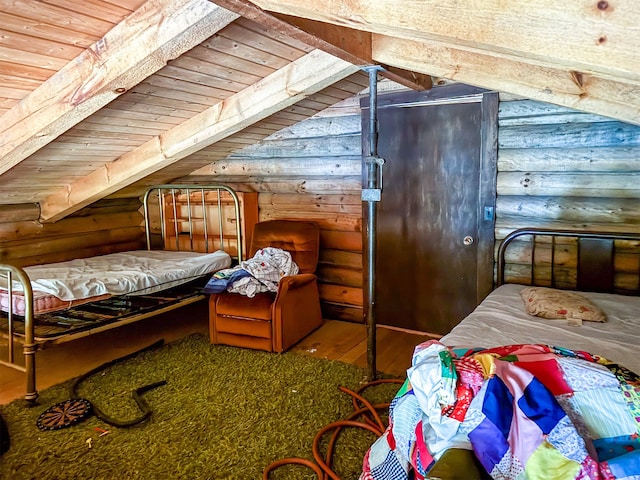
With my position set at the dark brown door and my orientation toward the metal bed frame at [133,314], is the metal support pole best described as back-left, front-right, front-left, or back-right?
front-left

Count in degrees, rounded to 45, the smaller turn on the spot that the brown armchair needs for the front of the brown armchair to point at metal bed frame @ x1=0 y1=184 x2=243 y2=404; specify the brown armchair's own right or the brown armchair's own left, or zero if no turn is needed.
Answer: approximately 45° to the brown armchair's own right

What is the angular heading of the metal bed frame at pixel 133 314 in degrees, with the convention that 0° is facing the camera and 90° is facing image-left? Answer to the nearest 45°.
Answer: approximately 45°

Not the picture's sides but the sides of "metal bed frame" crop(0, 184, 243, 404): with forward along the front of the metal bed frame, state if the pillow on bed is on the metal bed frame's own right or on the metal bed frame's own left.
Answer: on the metal bed frame's own left

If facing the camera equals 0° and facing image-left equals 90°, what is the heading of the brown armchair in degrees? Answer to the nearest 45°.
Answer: approximately 45°

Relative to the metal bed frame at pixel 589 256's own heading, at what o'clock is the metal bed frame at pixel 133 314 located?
the metal bed frame at pixel 133 314 is roughly at 2 o'clock from the metal bed frame at pixel 589 256.

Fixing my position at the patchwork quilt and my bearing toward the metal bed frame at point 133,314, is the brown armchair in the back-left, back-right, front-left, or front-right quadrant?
front-right

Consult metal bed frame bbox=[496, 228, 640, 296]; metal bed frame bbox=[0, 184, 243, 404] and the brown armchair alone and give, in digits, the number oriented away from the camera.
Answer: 0

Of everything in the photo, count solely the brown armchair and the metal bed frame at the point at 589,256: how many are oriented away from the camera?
0

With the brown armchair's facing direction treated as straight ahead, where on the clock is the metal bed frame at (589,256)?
The metal bed frame is roughly at 8 o'clock from the brown armchair.

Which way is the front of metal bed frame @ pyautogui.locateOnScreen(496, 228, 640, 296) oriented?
toward the camera

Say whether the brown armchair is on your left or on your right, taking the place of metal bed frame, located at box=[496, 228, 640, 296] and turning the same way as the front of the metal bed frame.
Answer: on your right

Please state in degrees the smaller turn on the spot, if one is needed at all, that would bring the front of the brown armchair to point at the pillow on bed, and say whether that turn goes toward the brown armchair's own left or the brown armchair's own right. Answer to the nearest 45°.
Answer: approximately 90° to the brown armchair's own left
